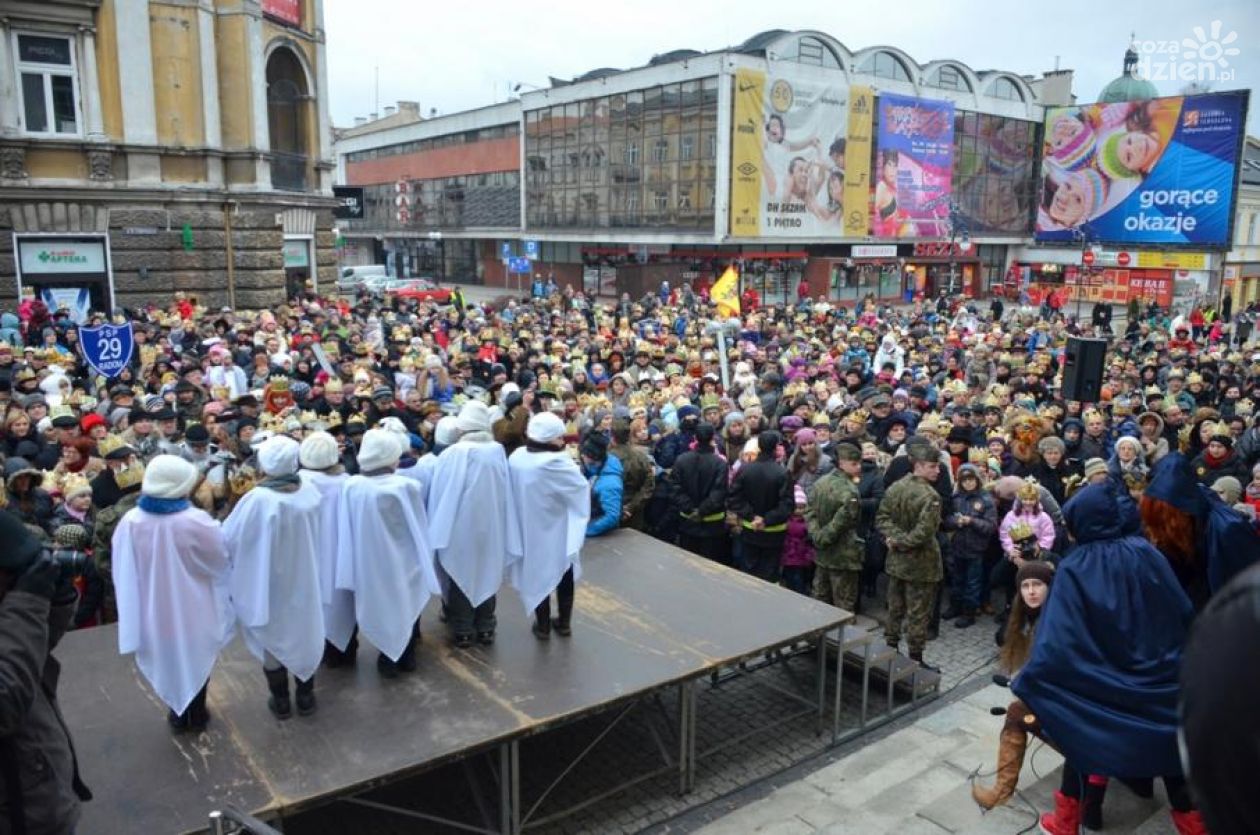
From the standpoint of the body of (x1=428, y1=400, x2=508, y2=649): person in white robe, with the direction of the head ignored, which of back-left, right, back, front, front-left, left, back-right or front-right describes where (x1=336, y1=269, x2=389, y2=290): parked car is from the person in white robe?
front

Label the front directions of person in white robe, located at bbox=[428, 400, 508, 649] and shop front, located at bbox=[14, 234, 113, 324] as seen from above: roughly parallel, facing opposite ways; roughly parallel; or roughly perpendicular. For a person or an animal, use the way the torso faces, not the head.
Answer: roughly parallel, facing opposite ways

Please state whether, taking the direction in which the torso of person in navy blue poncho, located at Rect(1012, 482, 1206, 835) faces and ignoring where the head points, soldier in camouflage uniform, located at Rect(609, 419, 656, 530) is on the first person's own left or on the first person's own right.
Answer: on the first person's own left

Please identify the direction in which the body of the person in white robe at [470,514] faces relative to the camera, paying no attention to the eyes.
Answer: away from the camera

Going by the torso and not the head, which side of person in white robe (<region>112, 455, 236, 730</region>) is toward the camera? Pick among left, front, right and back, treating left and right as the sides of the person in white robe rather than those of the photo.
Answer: back

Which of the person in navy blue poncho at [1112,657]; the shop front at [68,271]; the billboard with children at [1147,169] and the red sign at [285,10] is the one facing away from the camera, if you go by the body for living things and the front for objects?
the person in navy blue poncho

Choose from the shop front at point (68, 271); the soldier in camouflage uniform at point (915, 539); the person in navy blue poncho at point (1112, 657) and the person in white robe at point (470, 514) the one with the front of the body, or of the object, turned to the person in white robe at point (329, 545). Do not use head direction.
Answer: the shop front

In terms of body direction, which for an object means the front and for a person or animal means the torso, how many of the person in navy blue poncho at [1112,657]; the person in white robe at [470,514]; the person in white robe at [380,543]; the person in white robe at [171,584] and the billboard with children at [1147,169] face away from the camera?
4

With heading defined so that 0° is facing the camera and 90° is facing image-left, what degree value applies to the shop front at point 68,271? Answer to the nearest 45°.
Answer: approximately 0°

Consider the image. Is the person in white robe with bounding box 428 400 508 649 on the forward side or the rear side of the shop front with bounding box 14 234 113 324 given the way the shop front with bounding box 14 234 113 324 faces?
on the forward side

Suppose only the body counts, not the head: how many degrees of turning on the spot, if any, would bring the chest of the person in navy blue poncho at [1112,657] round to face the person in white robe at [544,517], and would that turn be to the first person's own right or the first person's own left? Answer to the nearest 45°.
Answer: approximately 90° to the first person's own left

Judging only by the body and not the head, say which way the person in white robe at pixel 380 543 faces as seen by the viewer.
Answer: away from the camera

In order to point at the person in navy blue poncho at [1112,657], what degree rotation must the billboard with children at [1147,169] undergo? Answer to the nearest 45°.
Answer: approximately 45° to its left

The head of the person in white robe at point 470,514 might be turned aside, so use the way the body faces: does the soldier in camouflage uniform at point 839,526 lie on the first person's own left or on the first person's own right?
on the first person's own right

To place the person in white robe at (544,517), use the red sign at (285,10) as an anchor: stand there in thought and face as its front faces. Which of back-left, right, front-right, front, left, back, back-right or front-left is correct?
front-right

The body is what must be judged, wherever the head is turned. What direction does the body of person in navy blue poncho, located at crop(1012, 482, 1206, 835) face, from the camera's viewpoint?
away from the camera

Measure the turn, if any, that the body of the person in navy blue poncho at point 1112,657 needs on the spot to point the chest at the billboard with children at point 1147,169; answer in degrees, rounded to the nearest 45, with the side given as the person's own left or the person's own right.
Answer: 0° — they already face it
